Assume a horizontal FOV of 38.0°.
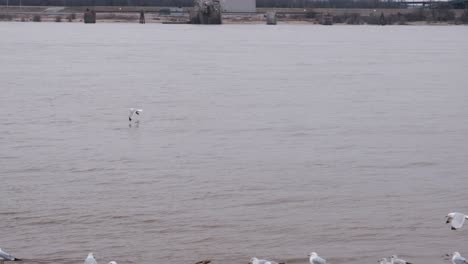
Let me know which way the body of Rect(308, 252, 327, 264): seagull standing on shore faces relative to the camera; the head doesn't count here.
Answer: to the viewer's left

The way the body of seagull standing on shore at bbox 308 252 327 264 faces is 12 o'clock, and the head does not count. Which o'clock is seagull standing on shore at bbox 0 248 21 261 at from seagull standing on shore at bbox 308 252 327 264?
seagull standing on shore at bbox 0 248 21 261 is roughly at 12 o'clock from seagull standing on shore at bbox 308 252 327 264.

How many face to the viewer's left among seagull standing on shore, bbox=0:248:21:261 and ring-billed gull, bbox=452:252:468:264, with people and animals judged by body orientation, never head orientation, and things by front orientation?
2

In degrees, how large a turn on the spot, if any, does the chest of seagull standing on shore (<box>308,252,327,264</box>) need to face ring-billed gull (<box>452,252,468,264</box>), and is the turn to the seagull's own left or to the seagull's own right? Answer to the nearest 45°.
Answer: approximately 180°

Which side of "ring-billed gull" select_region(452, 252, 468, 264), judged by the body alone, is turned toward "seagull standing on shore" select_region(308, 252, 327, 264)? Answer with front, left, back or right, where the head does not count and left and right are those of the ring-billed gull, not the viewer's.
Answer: front

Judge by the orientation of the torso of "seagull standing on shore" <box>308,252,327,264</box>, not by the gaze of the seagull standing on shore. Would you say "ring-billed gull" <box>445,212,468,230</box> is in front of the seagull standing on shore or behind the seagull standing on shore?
behind

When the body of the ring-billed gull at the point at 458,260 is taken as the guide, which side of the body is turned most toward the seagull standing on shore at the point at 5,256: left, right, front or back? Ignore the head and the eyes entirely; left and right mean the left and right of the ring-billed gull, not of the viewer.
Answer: front

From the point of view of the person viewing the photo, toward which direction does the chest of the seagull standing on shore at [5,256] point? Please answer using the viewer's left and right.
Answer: facing to the left of the viewer

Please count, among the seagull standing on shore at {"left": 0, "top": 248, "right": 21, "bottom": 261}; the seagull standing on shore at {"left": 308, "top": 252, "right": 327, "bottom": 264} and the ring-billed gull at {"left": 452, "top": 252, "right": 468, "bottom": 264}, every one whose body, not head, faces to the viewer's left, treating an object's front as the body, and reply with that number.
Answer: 3

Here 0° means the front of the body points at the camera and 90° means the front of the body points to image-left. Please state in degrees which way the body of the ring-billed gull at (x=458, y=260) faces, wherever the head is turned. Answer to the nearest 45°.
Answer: approximately 90°

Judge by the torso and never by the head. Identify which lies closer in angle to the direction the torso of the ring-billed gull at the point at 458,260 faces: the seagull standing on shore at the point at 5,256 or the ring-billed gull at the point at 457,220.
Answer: the seagull standing on shore

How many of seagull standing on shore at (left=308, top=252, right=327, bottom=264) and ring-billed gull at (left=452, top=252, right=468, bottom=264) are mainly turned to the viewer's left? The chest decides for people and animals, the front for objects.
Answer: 2

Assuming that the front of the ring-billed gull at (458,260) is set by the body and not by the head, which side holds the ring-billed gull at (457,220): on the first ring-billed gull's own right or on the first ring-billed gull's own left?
on the first ring-billed gull's own right

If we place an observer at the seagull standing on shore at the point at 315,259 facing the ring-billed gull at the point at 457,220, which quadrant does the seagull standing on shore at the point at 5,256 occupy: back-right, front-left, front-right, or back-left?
back-left
